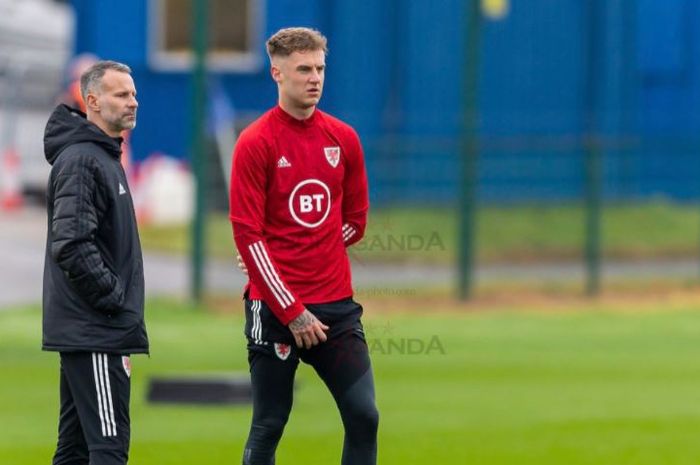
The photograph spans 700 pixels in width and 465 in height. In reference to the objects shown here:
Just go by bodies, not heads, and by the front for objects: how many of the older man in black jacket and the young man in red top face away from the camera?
0

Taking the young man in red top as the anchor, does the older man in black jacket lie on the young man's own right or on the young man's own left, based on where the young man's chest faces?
on the young man's own right

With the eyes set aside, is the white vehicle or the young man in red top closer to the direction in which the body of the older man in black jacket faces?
the young man in red top

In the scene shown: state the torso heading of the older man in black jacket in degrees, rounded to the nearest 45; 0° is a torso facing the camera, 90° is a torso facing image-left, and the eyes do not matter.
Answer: approximately 270°

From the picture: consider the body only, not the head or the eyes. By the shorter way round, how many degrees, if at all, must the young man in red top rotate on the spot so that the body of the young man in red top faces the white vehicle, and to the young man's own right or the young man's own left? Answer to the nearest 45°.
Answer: approximately 135° to the young man's own left

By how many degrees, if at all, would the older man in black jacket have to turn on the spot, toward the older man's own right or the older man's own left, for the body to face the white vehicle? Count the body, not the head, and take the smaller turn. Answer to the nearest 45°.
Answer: approximately 90° to the older man's own left

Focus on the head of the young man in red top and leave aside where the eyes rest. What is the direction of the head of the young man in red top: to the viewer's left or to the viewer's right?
to the viewer's right

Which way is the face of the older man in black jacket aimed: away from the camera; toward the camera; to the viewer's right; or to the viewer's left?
to the viewer's right

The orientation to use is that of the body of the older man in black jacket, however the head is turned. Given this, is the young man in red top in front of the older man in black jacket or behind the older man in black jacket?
in front

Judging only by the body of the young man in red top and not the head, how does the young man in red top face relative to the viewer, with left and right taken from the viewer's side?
facing the viewer and to the right of the viewer
